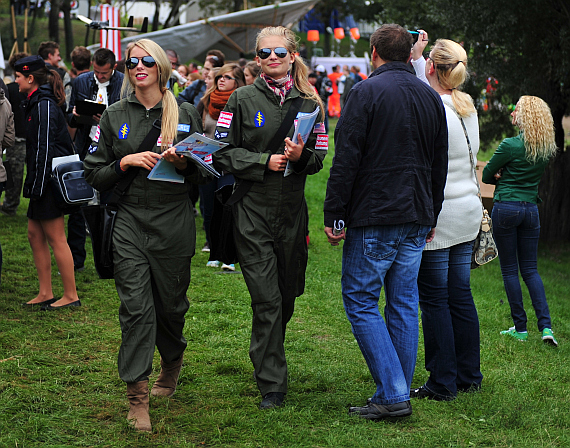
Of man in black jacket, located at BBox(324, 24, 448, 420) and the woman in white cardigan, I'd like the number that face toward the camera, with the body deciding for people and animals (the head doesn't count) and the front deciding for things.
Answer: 0

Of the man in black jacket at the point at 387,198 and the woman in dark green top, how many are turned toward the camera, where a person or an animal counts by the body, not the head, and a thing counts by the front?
0

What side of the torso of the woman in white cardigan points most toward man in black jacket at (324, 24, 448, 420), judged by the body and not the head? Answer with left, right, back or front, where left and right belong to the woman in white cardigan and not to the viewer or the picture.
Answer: left

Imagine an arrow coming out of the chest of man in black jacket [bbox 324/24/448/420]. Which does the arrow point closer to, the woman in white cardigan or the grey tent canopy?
the grey tent canopy

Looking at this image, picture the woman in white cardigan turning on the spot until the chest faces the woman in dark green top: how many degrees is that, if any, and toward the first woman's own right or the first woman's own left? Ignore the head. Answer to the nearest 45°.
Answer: approximately 45° to the first woman's own right

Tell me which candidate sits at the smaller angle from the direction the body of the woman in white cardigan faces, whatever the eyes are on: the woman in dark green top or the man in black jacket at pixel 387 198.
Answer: the woman in dark green top

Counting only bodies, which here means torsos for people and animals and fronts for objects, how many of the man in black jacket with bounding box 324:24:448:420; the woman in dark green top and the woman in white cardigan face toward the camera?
0

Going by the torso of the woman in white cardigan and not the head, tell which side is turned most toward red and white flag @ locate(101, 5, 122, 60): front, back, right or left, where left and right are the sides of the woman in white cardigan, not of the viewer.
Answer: front

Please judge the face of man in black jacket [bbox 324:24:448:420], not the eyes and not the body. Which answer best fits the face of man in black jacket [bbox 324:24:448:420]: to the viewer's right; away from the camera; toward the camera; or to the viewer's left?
away from the camera

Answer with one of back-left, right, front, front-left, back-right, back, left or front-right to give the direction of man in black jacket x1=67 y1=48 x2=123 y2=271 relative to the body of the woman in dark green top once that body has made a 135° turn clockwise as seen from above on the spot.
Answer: back

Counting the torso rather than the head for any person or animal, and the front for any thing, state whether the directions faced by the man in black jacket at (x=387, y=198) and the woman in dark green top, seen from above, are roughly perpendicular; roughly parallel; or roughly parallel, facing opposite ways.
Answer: roughly parallel

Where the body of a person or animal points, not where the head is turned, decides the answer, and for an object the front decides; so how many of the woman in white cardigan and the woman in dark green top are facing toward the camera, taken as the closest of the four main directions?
0

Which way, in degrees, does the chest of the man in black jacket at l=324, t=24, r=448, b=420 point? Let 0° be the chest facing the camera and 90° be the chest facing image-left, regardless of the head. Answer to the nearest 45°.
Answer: approximately 135°

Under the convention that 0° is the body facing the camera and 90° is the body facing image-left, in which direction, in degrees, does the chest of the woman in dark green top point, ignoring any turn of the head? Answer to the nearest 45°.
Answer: approximately 135°

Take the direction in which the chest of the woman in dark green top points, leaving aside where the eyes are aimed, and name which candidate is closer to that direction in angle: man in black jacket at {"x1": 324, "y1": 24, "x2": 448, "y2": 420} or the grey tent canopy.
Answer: the grey tent canopy

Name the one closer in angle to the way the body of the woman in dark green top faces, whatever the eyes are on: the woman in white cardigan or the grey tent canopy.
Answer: the grey tent canopy

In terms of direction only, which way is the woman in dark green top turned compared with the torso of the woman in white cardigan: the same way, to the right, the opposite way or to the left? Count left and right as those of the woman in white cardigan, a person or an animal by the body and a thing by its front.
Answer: the same way

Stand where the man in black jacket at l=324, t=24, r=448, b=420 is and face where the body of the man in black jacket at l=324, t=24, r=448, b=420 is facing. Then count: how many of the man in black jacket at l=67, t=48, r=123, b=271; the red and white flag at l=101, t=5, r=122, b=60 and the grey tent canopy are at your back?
0

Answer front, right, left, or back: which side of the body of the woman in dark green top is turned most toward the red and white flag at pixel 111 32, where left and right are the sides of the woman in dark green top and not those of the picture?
front

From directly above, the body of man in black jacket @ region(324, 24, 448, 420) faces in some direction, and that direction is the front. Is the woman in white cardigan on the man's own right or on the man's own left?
on the man's own right
